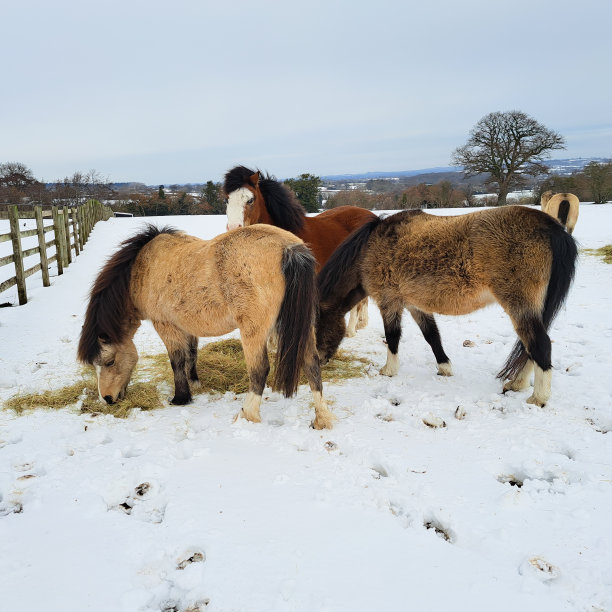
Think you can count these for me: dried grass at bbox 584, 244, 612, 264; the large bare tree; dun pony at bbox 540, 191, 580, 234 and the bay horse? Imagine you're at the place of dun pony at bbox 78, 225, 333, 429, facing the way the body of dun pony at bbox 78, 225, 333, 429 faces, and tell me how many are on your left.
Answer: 0

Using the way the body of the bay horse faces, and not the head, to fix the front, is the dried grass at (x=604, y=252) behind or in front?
behind

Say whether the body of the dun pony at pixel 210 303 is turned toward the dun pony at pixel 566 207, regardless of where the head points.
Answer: no

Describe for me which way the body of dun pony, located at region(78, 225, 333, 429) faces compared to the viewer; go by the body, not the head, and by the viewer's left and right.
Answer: facing away from the viewer and to the left of the viewer

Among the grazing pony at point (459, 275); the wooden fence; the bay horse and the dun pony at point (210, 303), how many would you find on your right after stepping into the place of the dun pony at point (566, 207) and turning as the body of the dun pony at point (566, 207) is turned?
0

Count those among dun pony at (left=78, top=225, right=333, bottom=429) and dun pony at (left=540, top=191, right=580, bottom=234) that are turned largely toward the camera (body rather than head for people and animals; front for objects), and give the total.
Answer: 0

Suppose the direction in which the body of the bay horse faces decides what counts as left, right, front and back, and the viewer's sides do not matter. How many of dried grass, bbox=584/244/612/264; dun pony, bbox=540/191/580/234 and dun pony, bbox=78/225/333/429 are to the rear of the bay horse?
2

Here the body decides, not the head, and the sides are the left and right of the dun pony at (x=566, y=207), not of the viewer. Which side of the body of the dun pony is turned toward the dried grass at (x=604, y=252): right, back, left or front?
right

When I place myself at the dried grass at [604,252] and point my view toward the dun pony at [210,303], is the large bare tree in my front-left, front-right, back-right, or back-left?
back-right

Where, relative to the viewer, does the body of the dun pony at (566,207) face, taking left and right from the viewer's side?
facing away from the viewer and to the left of the viewer

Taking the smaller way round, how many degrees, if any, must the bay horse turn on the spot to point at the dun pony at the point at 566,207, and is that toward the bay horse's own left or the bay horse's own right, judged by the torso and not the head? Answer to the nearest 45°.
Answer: approximately 180°

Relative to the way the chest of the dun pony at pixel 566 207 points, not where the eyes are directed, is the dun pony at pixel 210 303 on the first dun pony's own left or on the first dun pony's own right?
on the first dun pony's own left

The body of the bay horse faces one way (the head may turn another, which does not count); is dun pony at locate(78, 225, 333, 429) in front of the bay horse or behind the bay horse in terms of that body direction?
in front
